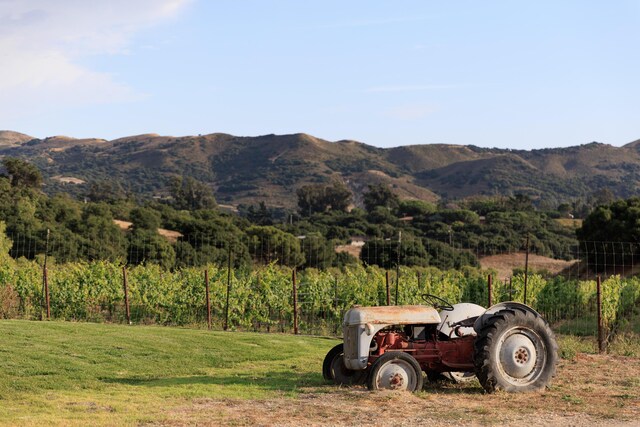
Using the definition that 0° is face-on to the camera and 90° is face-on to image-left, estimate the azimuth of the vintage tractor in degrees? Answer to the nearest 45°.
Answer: approximately 45°
